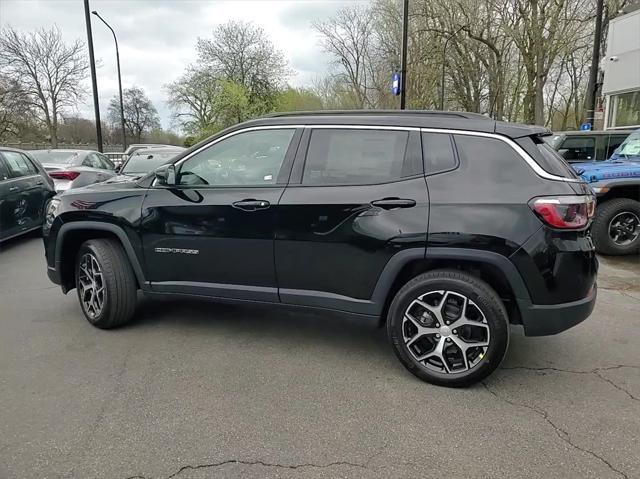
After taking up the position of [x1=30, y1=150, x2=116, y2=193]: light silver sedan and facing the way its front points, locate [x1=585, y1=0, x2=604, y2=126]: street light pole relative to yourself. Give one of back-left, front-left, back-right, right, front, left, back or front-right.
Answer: front-right

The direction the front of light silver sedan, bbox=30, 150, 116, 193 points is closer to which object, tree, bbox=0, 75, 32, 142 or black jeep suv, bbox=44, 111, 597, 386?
the tree

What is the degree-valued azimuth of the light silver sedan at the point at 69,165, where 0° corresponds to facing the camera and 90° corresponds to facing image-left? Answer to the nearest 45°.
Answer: approximately 225°

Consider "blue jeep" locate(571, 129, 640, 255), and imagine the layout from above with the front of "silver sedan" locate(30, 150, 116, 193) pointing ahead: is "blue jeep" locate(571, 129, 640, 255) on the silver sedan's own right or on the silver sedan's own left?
on the silver sedan's own right

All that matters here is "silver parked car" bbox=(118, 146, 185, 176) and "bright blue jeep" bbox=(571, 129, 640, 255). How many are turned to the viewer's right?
0

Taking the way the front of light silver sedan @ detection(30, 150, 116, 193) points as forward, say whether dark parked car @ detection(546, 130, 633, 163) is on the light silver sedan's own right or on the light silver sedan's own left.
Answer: on the light silver sedan's own right

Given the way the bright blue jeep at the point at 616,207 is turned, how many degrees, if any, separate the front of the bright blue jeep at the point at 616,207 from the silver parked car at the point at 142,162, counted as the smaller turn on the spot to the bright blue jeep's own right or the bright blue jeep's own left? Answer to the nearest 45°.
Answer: approximately 45° to the bright blue jeep's own right
